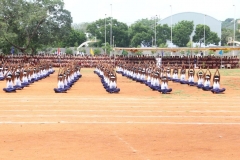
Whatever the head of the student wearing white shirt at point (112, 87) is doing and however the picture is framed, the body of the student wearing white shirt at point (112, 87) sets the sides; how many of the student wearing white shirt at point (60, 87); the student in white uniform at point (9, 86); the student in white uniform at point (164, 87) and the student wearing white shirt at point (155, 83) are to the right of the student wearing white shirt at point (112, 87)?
2

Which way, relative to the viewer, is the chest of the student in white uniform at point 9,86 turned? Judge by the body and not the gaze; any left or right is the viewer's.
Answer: facing the viewer

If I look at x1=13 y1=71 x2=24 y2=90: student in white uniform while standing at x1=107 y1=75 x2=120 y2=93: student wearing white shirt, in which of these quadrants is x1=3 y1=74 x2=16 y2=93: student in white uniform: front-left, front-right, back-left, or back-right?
front-left

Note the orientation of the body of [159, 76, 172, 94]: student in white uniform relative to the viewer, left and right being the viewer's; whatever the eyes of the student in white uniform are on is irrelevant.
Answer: facing the viewer

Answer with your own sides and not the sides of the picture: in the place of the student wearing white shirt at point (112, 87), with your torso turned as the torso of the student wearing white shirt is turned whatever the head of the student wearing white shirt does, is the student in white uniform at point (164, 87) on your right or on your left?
on your left

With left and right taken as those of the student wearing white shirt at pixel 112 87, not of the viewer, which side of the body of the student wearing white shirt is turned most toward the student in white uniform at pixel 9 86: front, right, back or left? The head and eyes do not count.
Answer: right

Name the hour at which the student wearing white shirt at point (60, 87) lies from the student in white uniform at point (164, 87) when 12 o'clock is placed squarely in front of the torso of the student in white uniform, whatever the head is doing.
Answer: The student wearing white shirt is roughly at 3 o'clock from the student in white uniform.

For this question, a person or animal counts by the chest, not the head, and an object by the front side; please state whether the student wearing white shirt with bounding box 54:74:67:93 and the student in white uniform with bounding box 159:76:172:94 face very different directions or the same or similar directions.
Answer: same or similar directions

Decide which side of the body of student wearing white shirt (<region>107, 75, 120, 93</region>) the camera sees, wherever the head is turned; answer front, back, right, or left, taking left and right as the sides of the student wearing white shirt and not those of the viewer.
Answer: front

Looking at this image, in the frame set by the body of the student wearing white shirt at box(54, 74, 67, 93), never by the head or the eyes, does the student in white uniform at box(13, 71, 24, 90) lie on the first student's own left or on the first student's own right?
on the first student's own right

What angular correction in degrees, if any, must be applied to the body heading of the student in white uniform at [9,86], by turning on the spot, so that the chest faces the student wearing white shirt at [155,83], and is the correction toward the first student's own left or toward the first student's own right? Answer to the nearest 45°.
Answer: approximately 90° to the first student's own left

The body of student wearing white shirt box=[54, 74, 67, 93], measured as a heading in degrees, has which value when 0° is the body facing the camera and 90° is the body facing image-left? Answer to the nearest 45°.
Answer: approximately 0°

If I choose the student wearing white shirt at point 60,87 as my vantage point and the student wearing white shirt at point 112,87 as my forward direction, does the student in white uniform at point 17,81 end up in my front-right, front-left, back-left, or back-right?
back-left
